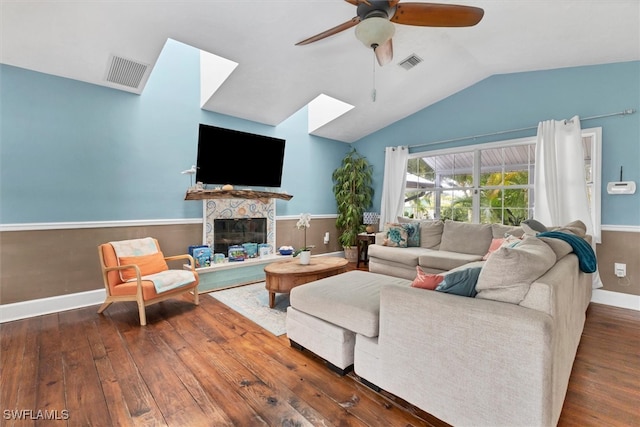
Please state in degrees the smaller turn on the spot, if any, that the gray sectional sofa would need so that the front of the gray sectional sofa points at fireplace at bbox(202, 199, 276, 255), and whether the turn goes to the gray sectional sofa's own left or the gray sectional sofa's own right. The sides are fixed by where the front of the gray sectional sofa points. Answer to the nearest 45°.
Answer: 0° — it already faces it

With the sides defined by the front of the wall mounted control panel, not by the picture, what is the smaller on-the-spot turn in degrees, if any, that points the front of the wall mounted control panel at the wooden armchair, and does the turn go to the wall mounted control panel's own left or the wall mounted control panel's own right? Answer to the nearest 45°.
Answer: approximately 45° to the wall mounted control panel's own right

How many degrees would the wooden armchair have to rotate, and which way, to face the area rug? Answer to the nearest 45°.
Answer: approximately 45° to its left

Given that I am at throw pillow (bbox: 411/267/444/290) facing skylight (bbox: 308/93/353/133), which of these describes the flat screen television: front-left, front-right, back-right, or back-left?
front-left

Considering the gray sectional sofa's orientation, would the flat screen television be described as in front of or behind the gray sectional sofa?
in front

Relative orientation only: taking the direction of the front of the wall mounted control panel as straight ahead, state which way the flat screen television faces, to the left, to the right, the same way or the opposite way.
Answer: to the left

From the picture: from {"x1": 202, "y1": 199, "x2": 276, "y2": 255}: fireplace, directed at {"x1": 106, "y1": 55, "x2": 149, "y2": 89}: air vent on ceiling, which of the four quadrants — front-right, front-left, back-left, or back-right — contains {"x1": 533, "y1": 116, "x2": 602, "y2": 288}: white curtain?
back-left

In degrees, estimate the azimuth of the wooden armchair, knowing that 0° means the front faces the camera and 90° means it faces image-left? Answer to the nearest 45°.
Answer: approximately 315°

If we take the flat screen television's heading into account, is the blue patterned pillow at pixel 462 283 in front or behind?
in front

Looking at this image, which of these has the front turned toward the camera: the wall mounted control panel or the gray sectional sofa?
the wall mounted control panel

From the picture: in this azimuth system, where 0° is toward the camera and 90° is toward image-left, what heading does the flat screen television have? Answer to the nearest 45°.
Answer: approximately 315°

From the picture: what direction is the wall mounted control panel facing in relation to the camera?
toward the camera

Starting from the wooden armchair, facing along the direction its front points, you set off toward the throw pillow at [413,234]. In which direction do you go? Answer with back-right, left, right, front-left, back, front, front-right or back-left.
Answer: front-left

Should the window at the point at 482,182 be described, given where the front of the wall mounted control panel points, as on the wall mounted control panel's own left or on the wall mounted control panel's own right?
on the wall mounted control panel's own right

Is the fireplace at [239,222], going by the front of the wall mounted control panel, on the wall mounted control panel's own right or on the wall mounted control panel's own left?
on the wall mounted control panel's own right
